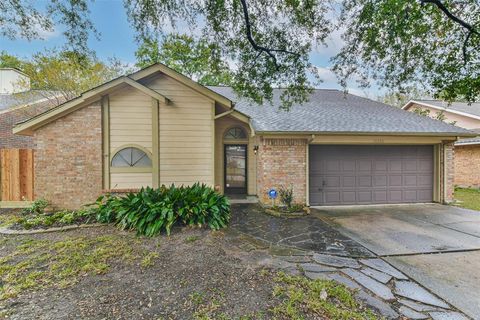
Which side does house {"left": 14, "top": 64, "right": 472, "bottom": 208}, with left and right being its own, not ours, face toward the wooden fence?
right

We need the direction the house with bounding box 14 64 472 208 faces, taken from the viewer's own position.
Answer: facing the viewer

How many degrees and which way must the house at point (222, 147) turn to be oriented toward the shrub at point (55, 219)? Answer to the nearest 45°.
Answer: approximately 45° to its right

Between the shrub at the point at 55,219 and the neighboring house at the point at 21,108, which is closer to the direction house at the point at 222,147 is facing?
the shrub

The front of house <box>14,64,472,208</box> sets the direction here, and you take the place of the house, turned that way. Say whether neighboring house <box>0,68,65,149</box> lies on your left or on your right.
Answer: on your right

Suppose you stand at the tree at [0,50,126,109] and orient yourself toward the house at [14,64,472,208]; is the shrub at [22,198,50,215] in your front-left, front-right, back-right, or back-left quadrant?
front-right

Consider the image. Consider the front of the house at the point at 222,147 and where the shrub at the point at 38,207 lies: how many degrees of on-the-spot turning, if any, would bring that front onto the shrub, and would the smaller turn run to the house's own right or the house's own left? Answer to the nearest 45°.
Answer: approximately 90° to the house's own right

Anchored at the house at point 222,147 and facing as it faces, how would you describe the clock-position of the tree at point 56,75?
The tree is roughly at 4 o'clock from the house.
